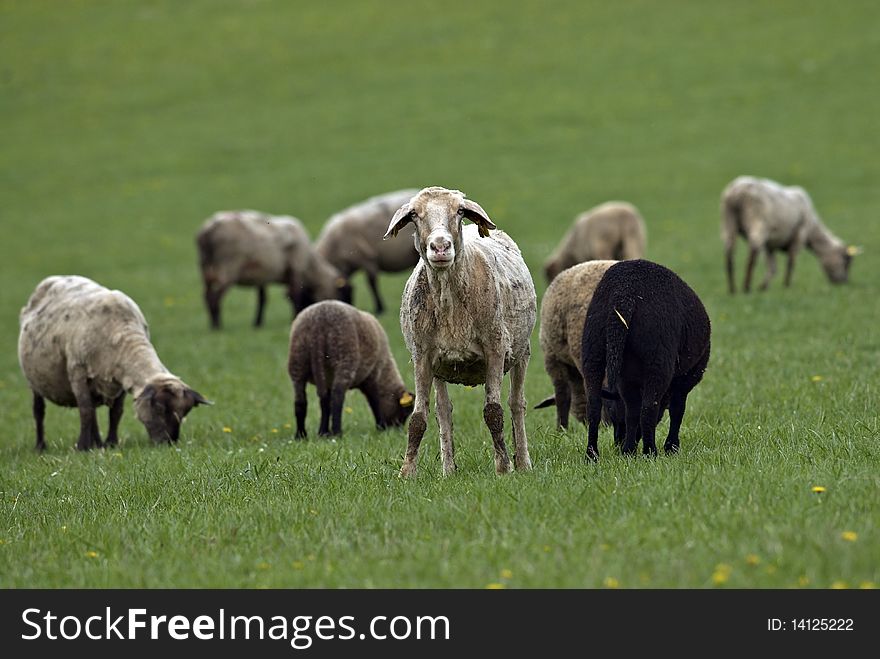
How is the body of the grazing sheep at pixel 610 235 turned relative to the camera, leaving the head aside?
to the viewer's left

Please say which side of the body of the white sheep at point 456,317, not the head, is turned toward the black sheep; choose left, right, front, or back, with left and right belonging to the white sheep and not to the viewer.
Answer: left

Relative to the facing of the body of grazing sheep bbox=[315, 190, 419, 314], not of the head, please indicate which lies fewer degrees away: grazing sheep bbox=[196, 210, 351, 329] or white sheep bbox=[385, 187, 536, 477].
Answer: the grazing sheep

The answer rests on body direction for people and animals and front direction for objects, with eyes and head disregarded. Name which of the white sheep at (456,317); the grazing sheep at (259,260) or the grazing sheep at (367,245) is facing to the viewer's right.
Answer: the grazing sheep at (259,260)

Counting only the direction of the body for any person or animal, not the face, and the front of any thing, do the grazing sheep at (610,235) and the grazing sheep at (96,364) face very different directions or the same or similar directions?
very different directions

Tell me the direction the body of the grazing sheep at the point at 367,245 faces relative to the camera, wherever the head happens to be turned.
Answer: to the viewer's left

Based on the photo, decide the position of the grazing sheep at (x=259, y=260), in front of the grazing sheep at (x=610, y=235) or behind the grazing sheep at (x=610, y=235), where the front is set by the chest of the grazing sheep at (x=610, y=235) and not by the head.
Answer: in front

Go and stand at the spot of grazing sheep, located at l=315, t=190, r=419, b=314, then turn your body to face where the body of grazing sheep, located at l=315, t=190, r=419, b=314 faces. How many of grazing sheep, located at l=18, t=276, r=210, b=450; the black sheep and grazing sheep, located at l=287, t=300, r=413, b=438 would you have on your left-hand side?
3

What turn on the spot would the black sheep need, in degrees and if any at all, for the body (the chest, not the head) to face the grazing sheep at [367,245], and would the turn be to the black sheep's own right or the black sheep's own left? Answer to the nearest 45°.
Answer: approximately 45° to the black sheep's own left

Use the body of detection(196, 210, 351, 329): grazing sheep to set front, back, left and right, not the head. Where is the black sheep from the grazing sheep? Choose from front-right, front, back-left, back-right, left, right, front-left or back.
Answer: right

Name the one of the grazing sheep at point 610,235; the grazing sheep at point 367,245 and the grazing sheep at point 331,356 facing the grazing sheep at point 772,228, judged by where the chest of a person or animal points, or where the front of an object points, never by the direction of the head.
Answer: the grazing sheep at point 331,356

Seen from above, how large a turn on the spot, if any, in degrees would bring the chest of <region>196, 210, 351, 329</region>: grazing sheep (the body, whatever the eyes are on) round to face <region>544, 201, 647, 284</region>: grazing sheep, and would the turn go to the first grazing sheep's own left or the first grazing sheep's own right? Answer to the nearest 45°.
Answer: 0° — it already faces it

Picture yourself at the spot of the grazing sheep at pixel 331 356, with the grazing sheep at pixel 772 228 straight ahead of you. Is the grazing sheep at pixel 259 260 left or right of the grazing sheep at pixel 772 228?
left
